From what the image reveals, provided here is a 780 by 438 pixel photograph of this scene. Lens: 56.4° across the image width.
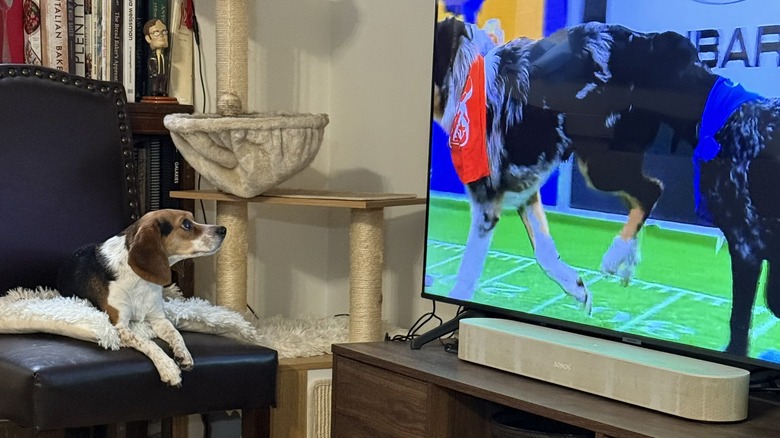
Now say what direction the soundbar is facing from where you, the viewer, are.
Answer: facing the viewer and to the left of the viewer
